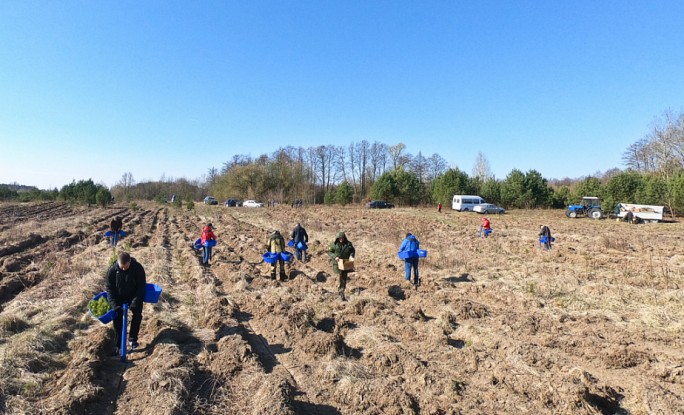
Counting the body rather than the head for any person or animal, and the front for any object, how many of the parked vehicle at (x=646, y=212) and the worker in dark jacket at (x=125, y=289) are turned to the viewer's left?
1

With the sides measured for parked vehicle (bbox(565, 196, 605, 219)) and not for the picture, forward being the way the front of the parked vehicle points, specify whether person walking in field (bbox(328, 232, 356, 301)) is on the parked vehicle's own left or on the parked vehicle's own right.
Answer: on the parked vehicle's own left

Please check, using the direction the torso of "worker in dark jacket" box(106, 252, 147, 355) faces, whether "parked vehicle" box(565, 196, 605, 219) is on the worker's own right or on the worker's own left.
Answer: on the worker's own left

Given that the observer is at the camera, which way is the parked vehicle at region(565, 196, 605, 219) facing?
facing to the left of the viewer

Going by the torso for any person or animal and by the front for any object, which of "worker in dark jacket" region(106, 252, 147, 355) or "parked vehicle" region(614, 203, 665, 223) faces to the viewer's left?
the parked vehicle

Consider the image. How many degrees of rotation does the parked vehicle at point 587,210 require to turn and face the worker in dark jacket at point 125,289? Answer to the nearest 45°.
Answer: approximately 90° to its left

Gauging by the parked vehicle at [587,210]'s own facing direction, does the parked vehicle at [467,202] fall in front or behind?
in front

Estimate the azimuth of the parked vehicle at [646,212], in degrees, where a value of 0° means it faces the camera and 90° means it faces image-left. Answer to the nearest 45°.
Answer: approximately 90°

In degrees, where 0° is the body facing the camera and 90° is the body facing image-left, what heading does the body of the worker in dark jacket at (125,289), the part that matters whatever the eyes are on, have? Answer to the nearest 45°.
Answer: approximately 0°

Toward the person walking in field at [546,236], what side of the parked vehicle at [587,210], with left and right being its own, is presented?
left

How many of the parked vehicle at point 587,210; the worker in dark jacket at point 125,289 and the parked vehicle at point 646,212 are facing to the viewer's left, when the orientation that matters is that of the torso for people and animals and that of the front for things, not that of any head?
2

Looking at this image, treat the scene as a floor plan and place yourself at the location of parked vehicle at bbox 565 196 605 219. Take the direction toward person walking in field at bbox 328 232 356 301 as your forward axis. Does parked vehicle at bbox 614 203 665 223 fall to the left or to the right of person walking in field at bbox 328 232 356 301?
left
